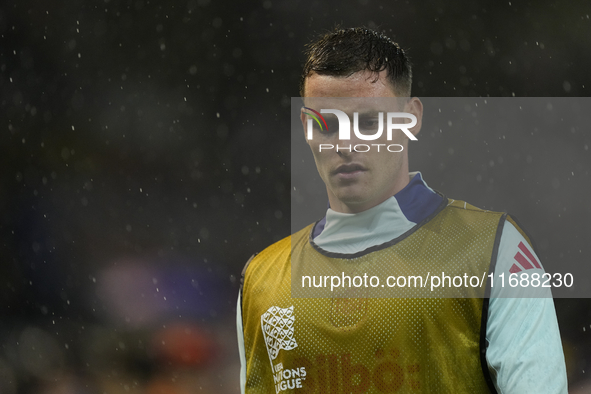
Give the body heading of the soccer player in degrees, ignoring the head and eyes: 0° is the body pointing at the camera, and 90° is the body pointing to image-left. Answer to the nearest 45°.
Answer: approximately 45°
